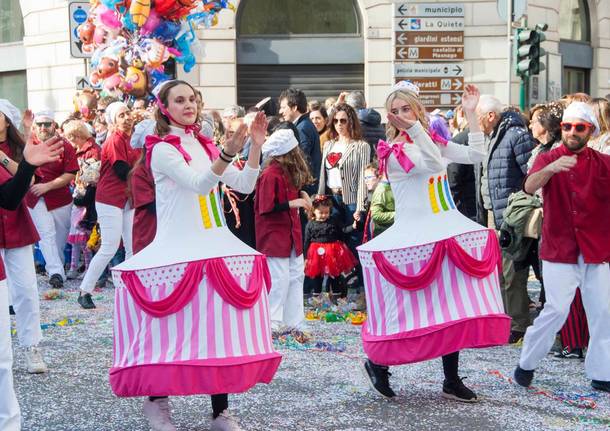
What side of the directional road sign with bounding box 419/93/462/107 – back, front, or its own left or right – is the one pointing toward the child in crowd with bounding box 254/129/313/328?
front

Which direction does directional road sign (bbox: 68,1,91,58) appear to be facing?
toward the camera

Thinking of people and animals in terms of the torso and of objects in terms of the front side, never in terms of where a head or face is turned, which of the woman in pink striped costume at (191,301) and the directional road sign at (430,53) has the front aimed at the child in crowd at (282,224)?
the directional road sign

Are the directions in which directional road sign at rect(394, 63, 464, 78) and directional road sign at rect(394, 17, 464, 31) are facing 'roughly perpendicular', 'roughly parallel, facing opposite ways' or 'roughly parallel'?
roughly parallel

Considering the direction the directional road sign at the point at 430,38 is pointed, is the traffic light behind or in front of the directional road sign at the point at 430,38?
in front

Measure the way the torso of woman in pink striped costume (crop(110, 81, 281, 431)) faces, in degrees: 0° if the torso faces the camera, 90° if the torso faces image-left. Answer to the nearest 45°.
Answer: approximately 315°

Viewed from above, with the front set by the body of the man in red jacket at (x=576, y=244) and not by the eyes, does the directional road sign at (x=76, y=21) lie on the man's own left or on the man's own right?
on the man's own right

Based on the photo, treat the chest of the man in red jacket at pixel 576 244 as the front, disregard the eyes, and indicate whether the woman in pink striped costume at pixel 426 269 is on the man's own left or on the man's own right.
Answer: on the man's own right

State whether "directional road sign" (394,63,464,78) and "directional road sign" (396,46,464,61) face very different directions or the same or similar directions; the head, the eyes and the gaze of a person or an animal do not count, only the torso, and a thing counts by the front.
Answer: same or similar directions

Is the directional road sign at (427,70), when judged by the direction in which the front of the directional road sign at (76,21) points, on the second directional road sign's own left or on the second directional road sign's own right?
on the second directional road sign's own left

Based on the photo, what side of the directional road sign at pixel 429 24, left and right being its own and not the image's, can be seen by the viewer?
front

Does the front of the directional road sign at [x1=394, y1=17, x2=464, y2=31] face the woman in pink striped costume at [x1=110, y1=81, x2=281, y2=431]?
yes

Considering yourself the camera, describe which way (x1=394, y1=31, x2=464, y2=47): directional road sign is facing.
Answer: facing the viewer

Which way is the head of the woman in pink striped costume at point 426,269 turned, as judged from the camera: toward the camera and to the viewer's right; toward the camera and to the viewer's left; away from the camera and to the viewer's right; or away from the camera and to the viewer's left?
toward the camera and to the viewer's left

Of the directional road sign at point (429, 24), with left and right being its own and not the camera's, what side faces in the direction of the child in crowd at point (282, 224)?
front

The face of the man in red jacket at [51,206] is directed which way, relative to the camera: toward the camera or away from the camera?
toward the camera
